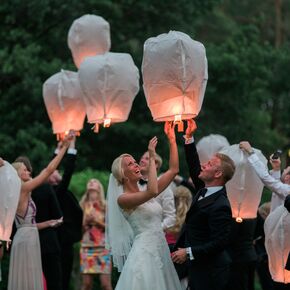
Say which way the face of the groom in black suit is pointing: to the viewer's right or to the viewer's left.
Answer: to the viewer's left

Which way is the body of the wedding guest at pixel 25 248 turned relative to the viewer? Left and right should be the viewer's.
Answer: facing to the right of the viewer

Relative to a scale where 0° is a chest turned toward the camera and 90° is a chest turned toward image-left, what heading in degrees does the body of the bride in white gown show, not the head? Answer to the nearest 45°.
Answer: approximately 315°

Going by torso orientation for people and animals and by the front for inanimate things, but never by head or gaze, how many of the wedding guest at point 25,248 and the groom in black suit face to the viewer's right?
1

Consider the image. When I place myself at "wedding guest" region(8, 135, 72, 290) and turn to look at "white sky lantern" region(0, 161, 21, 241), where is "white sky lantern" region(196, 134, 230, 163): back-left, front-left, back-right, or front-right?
back-left

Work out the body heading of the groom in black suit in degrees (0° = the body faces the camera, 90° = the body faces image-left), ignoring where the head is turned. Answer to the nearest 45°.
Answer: approximately 90°
